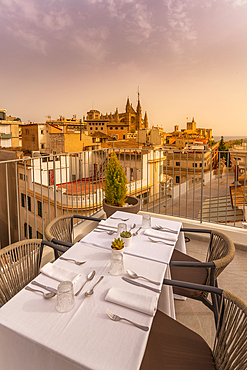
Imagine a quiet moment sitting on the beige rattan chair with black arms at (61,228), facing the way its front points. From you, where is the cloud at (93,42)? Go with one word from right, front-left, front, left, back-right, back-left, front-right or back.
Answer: back-left

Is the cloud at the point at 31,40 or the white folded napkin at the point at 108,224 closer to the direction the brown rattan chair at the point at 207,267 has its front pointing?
the white folded napkin

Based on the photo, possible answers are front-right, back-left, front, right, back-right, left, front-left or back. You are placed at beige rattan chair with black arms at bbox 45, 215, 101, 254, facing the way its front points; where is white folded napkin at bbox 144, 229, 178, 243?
front

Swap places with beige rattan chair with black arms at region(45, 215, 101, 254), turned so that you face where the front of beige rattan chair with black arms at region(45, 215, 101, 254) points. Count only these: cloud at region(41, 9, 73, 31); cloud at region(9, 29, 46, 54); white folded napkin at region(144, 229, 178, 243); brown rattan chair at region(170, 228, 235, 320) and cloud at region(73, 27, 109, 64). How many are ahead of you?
2

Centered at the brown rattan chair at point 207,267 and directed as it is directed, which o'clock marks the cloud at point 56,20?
The cloud is roughly at 2 o'clock from the brown rattan chair.

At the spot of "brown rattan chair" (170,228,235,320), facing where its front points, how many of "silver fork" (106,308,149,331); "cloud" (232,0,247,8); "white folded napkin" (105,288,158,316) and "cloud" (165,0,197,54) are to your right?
2

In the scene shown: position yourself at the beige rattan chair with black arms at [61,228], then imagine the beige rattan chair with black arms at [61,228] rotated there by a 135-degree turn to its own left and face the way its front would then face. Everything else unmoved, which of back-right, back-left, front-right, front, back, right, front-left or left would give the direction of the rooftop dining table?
back

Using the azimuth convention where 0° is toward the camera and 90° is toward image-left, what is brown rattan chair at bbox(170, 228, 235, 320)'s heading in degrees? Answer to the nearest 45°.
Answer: approximately 90°

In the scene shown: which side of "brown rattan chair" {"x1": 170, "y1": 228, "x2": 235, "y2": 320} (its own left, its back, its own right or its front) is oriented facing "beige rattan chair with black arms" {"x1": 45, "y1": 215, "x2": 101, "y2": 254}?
front

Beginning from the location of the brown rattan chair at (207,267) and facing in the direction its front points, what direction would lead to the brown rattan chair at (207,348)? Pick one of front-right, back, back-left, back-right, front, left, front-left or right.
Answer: left

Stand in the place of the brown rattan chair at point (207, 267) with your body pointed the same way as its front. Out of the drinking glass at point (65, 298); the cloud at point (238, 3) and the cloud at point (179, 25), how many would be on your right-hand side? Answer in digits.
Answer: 2

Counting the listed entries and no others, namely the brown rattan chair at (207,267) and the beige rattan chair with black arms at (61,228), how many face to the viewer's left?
1

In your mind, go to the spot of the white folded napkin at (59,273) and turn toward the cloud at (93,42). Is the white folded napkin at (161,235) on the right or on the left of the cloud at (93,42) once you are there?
right

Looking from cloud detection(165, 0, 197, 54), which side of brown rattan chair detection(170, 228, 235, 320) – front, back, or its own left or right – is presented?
right

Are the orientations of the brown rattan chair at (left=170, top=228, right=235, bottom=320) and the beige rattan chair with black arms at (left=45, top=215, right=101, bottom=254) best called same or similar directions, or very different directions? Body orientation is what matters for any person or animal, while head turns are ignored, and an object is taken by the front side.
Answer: very different directions

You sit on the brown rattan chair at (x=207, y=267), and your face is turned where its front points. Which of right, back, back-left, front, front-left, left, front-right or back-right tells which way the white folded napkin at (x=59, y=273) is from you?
front-left
